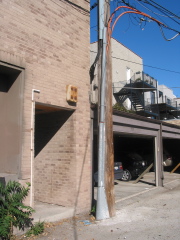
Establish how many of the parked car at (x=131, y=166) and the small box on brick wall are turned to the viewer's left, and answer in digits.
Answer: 0

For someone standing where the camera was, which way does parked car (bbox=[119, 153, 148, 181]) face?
facing the viewer and to the right of the viewer

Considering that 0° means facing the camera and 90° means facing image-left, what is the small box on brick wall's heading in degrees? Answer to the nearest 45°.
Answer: approximately 315°

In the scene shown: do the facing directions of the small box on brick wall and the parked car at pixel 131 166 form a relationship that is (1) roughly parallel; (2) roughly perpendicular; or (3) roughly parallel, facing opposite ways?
roughly parallel

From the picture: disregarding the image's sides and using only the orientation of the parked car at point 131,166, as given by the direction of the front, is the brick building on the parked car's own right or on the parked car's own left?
on the parked car's own right
